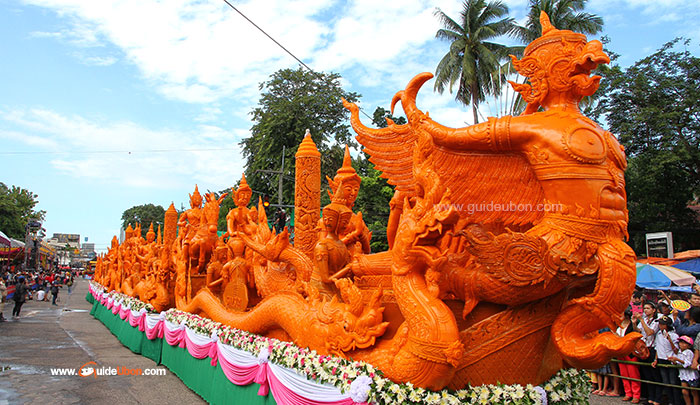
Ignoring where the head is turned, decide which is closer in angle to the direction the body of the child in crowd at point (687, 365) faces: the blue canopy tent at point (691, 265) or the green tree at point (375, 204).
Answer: the green tree

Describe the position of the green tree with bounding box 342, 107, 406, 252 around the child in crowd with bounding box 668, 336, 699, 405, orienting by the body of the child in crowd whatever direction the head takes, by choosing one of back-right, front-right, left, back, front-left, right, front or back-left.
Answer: front-right

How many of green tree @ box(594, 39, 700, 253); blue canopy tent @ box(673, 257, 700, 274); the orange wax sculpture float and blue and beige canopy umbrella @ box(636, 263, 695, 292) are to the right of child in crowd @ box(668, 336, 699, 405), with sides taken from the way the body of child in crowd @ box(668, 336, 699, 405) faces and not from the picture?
3

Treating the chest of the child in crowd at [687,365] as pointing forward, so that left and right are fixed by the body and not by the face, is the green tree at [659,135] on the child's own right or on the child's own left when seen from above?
on the child's own right

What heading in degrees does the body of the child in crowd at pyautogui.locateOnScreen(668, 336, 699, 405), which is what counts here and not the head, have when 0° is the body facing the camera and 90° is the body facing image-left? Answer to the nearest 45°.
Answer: approximately 90°

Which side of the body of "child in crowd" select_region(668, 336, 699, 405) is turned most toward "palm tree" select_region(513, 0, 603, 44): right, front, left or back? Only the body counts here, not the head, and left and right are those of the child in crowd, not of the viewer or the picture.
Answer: right

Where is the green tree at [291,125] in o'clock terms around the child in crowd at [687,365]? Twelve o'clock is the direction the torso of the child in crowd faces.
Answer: The green tree is roughly at 1 o'clock from the child in crowd.
